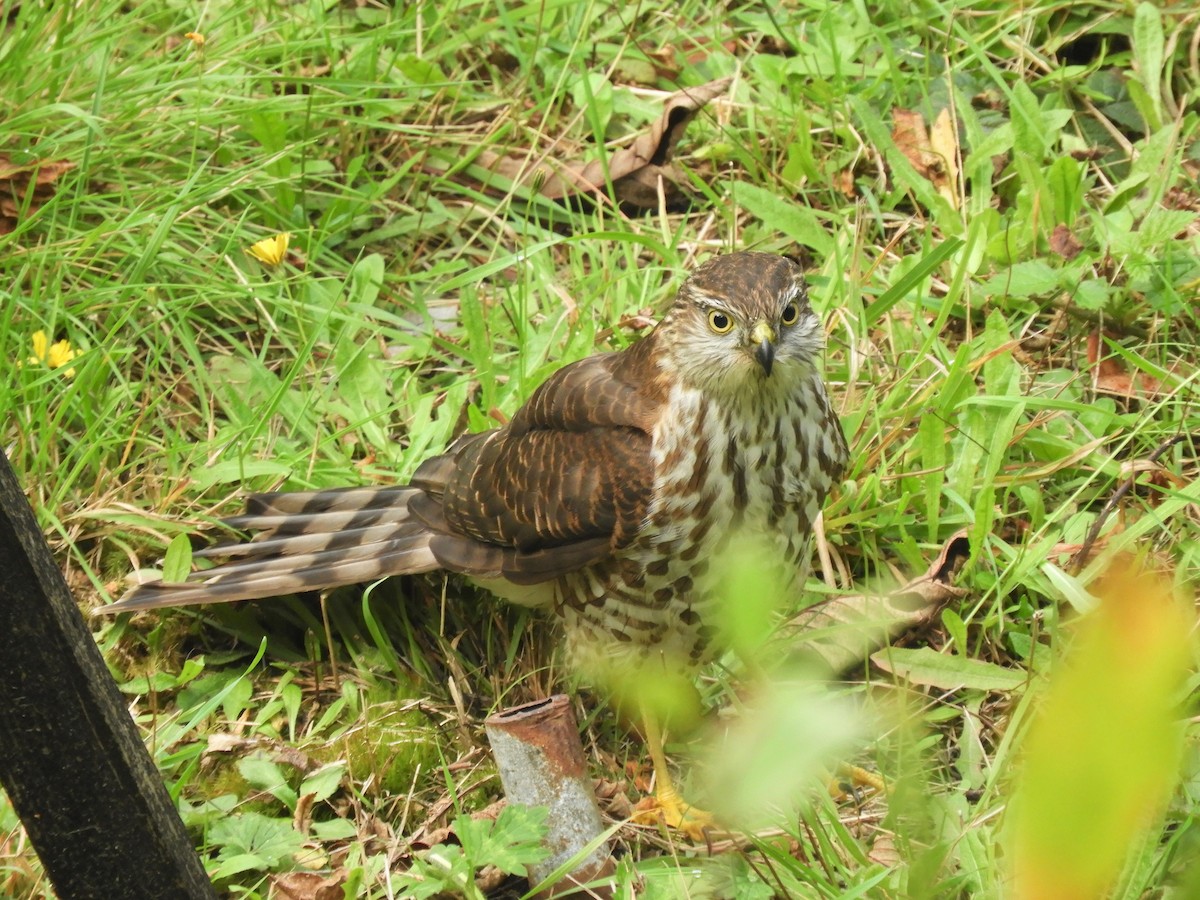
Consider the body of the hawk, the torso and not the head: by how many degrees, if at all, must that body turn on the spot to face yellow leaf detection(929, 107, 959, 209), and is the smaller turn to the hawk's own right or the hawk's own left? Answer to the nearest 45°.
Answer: approximately 90° to the hawk's own left

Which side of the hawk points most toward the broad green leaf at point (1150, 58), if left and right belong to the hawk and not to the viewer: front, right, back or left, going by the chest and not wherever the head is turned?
left

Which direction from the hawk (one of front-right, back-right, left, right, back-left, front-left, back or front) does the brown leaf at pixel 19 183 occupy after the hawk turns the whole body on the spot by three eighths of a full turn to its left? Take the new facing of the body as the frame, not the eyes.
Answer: front-left

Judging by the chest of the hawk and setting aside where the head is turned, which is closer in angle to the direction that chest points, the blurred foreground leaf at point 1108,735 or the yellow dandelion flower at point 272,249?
the blurred foreground leaf

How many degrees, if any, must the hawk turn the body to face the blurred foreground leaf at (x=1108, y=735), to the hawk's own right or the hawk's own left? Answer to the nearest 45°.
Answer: approximately 45° to the hawk's own right

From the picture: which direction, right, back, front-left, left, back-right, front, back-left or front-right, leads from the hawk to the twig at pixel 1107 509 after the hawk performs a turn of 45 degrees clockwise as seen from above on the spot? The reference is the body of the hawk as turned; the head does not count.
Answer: left

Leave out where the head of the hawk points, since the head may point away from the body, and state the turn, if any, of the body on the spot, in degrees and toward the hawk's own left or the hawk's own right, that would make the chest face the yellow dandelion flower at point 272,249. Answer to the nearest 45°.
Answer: approximately 180°

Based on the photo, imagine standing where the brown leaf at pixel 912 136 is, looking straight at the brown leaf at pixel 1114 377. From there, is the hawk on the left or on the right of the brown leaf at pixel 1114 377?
right

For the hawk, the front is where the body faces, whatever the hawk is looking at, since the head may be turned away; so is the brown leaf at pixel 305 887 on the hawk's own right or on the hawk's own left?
on the hawk's own right

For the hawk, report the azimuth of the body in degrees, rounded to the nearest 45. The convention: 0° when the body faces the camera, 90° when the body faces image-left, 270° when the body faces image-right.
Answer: approximately 315°
